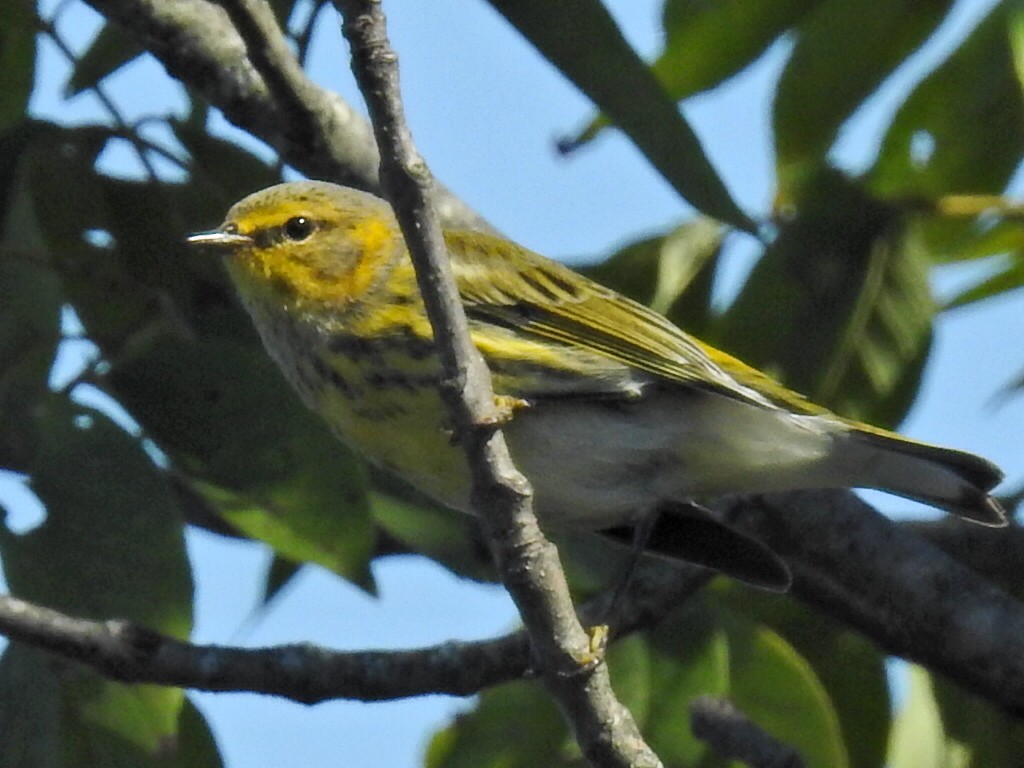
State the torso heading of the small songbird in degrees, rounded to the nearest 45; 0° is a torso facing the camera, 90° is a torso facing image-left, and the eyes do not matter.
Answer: approximately 90°

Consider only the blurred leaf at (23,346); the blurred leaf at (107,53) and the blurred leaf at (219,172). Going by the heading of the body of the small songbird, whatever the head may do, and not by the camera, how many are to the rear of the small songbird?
0

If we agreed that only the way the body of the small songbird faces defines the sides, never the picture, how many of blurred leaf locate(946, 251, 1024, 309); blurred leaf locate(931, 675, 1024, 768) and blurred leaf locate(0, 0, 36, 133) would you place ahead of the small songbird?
1

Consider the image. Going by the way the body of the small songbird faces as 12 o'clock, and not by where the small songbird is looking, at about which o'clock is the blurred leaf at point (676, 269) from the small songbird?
The blurred leaf is roughly at 4 o'clock from the small songbird.

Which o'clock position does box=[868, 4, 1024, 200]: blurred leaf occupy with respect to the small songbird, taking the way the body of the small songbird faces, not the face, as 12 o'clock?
The blurred leaf is roughly at 5 o'clock from the small songbird.
